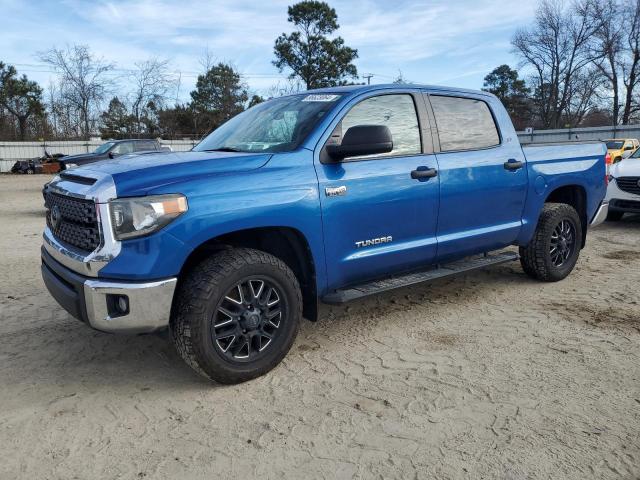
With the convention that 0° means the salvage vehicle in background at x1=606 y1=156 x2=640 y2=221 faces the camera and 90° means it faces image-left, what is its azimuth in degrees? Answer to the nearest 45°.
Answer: approximately 0°

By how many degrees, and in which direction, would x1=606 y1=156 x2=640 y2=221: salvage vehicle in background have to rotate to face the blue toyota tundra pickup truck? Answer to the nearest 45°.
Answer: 0° — it already faces it

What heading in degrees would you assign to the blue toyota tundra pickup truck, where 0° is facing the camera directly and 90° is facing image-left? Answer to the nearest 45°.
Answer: approximately 45°

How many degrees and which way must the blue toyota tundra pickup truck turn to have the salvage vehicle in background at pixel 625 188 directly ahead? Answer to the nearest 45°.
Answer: approximately 180°
